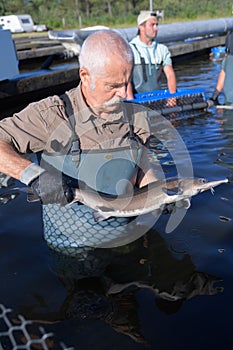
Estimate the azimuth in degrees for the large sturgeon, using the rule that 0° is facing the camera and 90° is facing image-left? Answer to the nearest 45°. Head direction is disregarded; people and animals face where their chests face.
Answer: approximately 270°

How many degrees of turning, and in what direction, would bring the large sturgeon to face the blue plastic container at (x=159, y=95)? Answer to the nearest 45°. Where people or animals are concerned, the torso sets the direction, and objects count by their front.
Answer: approximately 90° to its left

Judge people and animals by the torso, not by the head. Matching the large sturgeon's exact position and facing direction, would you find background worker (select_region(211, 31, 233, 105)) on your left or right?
on your left

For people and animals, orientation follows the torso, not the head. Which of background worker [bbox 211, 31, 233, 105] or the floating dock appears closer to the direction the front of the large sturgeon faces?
the background worker

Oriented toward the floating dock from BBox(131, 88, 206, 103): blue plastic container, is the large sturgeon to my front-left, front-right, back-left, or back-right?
back-left

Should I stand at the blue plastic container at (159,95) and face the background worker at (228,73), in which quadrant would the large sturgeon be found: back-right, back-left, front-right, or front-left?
back-right

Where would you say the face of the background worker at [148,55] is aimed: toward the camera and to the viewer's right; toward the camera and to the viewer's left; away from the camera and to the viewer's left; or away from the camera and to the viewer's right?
toward the camera and to the viewer's right

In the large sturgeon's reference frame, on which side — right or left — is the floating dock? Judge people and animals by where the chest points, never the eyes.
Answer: on its left

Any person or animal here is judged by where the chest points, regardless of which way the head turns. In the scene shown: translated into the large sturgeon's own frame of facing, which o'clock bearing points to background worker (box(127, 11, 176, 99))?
The background worker is roughly at 9 o'clock from the large sturgeon.
